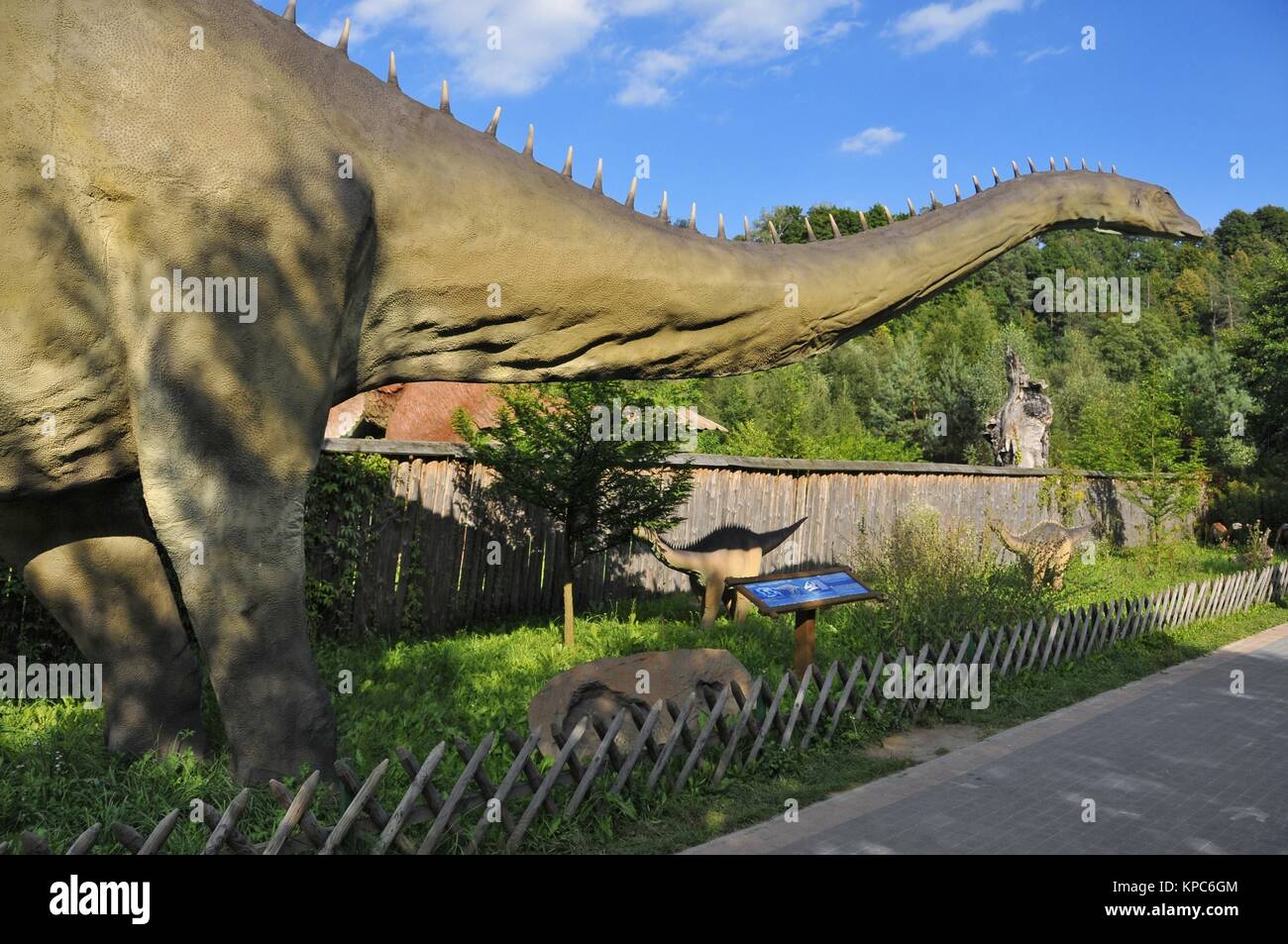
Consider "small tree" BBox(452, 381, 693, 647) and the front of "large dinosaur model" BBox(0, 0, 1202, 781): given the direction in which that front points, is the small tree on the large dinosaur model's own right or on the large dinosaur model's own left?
on the large dinosaur model's own left

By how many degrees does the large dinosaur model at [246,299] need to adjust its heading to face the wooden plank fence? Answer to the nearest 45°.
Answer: approximately 90° to its left

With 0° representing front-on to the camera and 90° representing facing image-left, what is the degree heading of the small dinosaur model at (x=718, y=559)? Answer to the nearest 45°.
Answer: approximately 90°

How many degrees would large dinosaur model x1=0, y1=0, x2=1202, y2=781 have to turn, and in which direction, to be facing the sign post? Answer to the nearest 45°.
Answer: approximately 45° to its left

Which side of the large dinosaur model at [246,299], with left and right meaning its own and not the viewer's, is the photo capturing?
right
